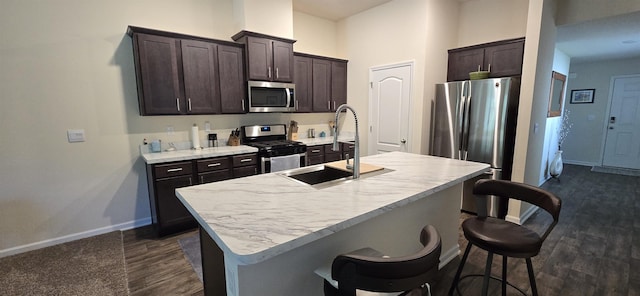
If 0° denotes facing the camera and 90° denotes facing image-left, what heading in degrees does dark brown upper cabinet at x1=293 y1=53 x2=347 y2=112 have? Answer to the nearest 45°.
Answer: approximately 315°

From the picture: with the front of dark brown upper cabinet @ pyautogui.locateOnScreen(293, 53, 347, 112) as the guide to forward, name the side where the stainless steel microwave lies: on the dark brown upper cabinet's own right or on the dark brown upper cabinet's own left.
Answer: on the dark brown upper cabinet's own right

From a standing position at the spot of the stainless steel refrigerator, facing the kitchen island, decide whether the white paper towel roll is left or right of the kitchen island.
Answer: right

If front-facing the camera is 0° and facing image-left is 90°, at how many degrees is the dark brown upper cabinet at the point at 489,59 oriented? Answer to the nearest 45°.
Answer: approximately 45°

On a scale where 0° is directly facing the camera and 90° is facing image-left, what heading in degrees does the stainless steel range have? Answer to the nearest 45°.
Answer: approximately 315°

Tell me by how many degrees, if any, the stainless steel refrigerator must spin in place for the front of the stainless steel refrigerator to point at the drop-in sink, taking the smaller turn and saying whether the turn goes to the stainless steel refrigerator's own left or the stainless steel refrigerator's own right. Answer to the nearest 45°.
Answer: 0° — it already faces it
